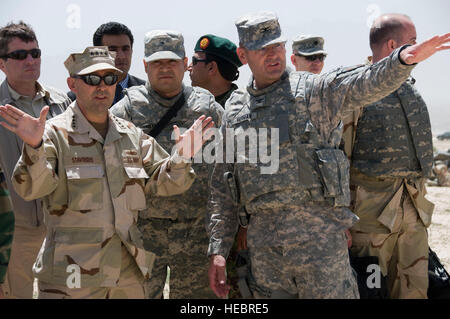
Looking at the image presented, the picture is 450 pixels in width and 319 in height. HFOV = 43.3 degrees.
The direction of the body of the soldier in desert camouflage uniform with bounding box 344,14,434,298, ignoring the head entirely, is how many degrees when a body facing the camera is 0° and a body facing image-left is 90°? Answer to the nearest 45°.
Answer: approximately 225°

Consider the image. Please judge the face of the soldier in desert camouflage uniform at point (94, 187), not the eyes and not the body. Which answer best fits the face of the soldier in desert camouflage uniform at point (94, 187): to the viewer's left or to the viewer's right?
to the viewer's right

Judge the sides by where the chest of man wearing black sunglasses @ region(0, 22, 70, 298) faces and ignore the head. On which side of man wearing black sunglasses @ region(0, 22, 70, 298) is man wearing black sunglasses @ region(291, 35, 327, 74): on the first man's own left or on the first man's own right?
on the first man's own left

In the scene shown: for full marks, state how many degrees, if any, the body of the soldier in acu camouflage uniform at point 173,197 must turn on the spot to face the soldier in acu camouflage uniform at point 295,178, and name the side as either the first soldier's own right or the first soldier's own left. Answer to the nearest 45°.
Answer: approximately 45° to the first soldier's own left
